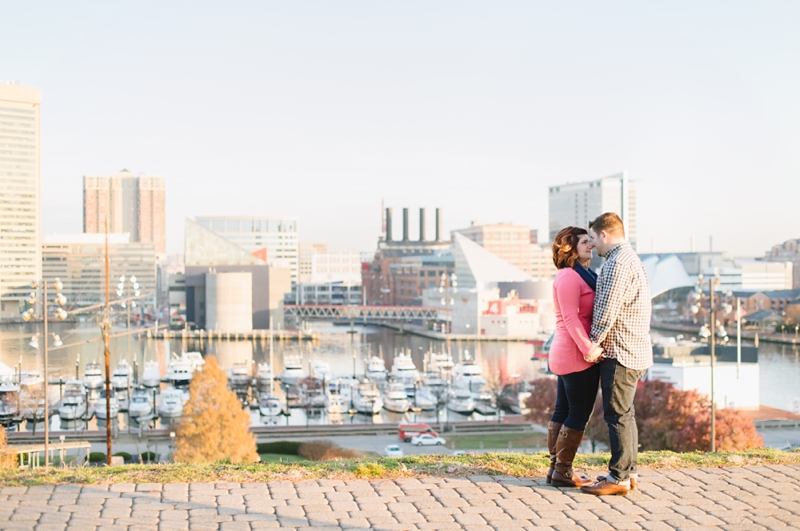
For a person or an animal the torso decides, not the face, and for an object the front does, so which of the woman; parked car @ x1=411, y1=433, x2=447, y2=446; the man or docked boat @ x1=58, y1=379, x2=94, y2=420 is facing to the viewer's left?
the man

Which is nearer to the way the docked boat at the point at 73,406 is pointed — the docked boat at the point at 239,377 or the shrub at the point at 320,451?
the shrub

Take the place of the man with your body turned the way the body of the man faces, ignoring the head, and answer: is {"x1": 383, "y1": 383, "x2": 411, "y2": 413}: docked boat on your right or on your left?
on your right

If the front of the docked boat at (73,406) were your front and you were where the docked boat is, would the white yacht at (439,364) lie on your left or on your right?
on your left

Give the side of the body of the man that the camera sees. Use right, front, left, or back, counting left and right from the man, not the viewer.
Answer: left

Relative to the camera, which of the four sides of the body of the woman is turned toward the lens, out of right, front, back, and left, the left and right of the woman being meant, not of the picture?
right

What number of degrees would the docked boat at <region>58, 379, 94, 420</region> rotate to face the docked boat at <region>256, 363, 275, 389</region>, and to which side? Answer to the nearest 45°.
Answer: approximately 135° to its left

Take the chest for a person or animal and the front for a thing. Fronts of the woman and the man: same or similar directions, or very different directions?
very different directions

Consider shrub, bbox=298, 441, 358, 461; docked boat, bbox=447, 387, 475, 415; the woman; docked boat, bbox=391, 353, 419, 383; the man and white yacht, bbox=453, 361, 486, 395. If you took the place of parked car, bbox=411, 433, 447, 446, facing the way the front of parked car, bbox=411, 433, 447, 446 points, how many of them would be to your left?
3

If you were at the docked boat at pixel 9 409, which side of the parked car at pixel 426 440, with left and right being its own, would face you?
back
